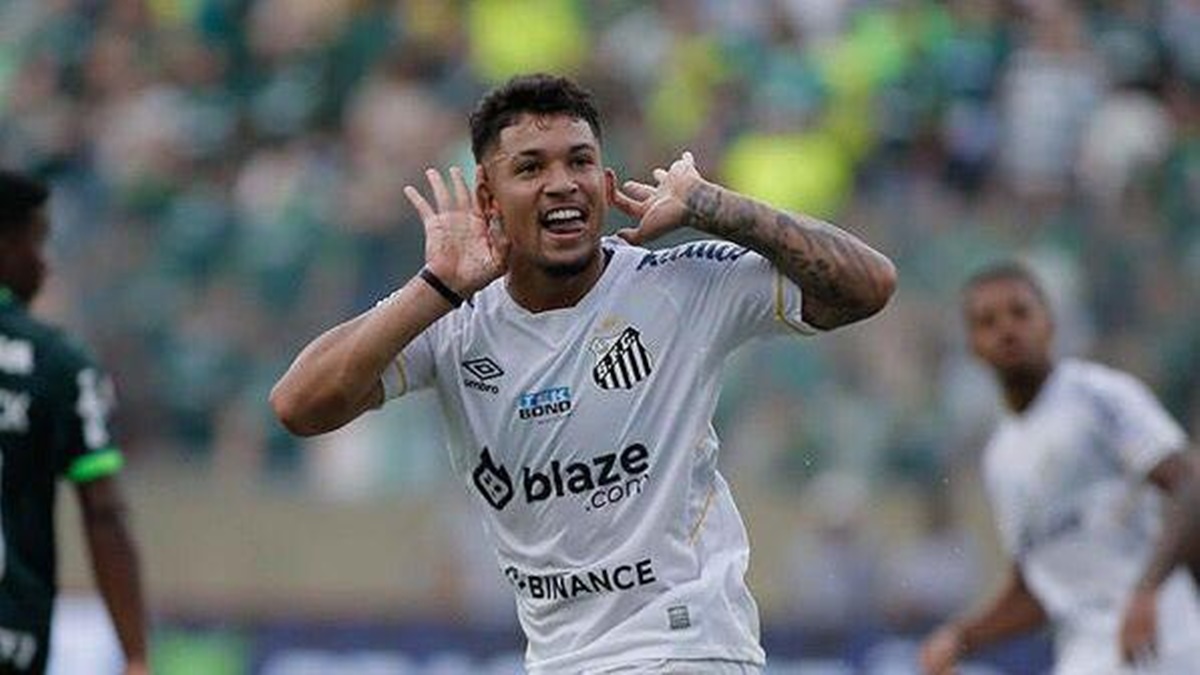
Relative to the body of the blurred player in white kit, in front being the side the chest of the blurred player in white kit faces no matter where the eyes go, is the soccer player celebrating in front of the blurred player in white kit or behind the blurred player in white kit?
in front

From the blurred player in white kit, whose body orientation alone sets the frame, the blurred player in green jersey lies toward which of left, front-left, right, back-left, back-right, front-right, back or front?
front

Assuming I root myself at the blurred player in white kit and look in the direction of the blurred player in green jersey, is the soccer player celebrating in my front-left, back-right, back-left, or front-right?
front-left

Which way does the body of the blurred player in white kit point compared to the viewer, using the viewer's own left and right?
facing the viewer and to the left of the viewer
